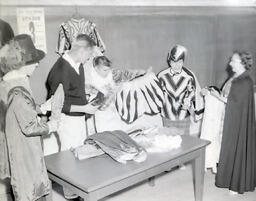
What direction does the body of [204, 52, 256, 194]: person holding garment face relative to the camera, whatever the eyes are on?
to the viewer's left

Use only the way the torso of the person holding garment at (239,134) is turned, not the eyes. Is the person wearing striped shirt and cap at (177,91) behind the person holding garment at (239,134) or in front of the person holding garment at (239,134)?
in front

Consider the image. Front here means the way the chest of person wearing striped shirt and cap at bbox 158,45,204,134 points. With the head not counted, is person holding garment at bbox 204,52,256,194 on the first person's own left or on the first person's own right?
on the first person's own left

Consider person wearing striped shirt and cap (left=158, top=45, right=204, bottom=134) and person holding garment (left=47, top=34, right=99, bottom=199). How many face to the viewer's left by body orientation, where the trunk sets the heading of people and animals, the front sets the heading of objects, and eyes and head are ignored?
0

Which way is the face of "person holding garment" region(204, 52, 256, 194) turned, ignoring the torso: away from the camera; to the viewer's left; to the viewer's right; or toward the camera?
to the viewer's left

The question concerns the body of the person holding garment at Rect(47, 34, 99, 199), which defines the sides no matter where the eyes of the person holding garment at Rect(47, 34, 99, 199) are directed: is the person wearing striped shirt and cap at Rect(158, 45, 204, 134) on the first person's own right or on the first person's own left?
on the first person's own left

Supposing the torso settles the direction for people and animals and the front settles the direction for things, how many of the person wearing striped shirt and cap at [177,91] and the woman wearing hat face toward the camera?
1

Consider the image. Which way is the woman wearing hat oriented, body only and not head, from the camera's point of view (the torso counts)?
to the viewer's right

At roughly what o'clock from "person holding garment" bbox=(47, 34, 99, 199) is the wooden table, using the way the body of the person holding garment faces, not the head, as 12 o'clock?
The wooden table is roughly at 1 o'clock from the person holding garment.

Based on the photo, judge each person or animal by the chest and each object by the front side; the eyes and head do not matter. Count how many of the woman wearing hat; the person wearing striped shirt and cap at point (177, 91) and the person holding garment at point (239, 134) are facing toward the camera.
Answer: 1

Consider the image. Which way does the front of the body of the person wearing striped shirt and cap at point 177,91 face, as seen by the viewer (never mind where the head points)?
toward the camera

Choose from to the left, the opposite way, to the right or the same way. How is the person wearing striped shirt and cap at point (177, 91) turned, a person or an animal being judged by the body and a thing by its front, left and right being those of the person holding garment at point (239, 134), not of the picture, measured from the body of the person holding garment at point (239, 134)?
to the left

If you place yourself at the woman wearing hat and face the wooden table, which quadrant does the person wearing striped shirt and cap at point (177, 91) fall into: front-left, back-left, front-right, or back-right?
front-left
